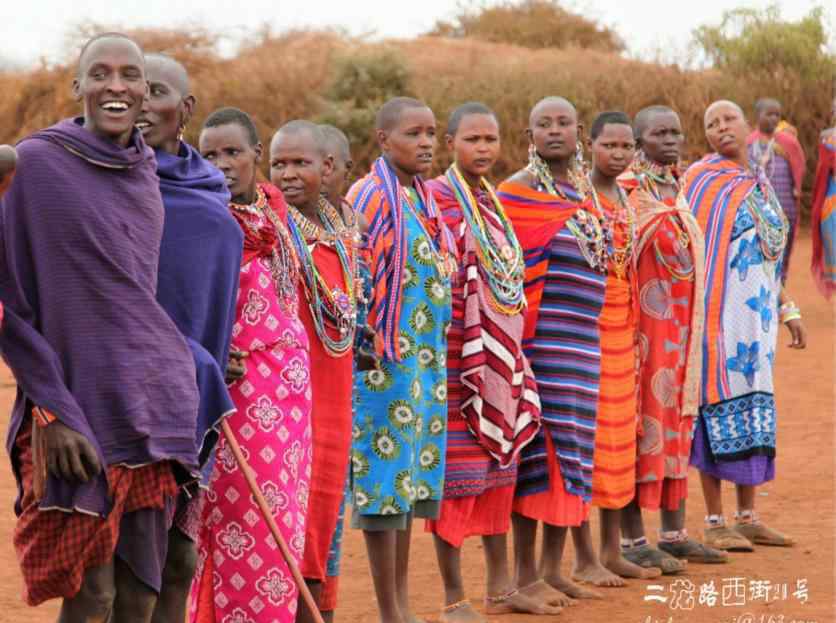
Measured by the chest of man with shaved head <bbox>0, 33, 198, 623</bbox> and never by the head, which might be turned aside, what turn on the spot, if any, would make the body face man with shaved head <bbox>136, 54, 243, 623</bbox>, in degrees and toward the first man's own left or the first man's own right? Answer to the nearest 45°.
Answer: approximately 90° to the first man's own left

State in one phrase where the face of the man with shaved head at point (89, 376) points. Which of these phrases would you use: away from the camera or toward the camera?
toward the camera

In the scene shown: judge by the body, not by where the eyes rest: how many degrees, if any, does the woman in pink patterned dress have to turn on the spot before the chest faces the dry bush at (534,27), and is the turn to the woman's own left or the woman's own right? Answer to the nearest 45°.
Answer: approximately 135° to the woman's own left

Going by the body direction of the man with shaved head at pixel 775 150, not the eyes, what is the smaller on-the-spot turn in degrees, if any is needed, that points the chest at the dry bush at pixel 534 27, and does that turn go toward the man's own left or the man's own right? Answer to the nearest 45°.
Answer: approximately 135° to the man's own right

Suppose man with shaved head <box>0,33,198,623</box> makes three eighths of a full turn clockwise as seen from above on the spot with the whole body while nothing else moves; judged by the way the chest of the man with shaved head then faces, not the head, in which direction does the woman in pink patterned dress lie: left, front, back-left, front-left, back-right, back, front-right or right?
back-right

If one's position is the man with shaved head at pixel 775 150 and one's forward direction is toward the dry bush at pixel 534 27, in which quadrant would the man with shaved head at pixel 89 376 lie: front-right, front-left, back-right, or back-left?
back-left

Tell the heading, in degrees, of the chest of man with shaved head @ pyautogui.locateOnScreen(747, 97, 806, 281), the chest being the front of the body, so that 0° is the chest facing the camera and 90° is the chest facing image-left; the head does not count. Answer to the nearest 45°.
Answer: approximately 45°

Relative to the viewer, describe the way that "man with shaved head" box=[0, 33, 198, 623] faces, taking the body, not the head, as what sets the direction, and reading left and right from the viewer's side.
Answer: facing the viewer and to the right of the viewer

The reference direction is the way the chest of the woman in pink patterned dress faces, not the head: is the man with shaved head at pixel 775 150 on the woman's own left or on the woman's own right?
on the woman's own left

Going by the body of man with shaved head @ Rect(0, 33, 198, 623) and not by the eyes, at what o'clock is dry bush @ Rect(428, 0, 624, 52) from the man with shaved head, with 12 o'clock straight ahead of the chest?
The dry bush is roughly at 8 o'clock from the man with shaved head.

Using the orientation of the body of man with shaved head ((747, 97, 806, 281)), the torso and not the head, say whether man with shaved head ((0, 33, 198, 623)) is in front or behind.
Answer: in front
